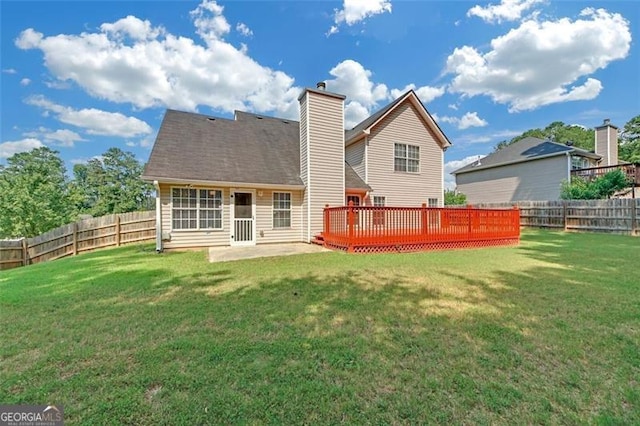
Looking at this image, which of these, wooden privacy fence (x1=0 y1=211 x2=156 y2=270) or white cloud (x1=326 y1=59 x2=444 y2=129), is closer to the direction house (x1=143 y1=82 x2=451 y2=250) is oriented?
the white cloud

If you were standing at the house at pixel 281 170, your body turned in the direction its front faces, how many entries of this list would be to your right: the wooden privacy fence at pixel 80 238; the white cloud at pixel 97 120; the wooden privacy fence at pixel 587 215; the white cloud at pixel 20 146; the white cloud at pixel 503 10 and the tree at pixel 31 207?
2

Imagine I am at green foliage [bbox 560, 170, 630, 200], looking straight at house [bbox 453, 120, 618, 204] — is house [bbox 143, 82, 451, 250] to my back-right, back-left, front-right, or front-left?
back-left

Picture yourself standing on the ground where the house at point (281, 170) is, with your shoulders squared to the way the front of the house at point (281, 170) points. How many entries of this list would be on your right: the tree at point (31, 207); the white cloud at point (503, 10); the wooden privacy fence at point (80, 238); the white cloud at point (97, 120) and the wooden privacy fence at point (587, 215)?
2

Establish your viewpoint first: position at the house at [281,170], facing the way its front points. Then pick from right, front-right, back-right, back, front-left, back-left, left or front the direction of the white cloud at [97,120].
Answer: front-left

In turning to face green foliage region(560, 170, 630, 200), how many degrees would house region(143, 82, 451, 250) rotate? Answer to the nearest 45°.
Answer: approximately 90° to its right

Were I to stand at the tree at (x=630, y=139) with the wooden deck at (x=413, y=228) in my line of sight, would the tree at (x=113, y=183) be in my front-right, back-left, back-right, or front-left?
front-right

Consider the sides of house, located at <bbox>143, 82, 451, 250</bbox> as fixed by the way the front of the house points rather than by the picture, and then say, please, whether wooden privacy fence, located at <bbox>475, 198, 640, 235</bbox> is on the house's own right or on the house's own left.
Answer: on the house's own right

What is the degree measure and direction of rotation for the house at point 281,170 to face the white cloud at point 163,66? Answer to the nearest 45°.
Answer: approximately 45° to its left

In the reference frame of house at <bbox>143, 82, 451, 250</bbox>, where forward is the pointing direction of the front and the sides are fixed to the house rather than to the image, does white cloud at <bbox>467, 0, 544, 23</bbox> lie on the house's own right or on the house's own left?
on the house's own right

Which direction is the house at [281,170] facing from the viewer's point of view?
away from the camera

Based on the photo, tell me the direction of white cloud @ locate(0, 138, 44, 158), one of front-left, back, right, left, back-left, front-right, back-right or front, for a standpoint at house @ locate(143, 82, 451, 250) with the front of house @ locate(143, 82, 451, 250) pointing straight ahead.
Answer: front-left

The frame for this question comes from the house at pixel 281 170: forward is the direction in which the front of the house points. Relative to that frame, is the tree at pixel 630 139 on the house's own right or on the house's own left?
on the house's own right

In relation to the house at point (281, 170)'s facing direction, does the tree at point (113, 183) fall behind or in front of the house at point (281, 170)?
in front

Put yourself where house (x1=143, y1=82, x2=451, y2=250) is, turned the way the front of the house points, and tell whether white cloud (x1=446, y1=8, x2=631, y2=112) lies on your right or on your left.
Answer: on your right
